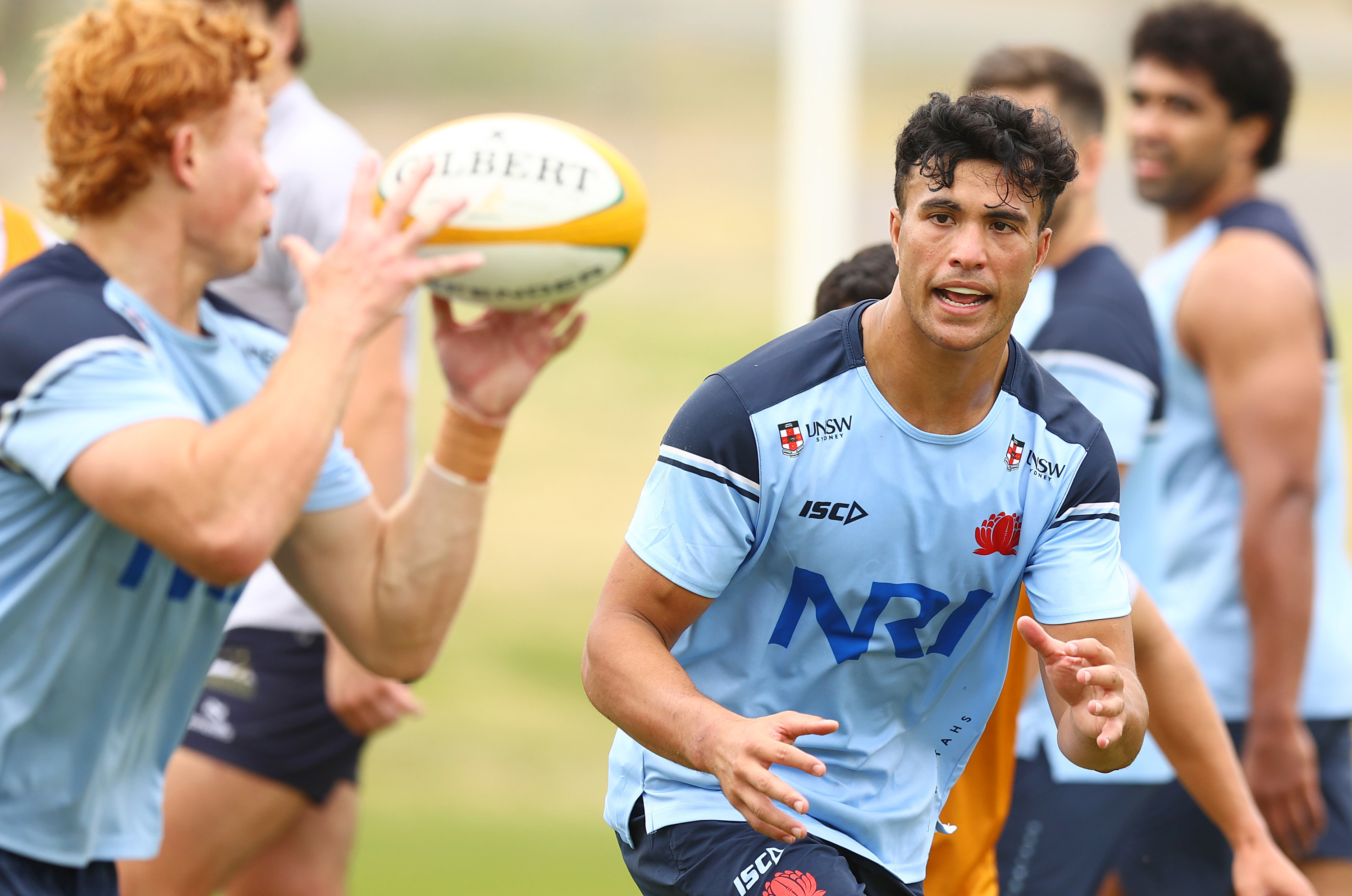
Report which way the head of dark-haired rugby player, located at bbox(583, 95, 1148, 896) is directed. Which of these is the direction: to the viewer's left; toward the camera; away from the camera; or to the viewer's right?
toward the camera

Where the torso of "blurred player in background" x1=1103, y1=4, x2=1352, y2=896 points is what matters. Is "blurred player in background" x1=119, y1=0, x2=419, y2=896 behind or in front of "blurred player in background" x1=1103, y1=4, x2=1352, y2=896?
in front

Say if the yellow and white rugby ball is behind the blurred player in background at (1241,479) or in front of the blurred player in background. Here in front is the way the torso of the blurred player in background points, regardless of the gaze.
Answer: in front

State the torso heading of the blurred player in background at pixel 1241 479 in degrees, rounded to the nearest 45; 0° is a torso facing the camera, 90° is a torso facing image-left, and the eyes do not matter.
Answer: approximately 90°

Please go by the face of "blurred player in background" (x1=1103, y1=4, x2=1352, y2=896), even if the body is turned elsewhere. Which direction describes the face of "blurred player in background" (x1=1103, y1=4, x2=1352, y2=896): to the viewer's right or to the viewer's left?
to the viewer's left

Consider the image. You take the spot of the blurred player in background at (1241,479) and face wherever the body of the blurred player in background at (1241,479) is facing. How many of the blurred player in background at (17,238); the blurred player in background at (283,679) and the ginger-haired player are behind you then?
0

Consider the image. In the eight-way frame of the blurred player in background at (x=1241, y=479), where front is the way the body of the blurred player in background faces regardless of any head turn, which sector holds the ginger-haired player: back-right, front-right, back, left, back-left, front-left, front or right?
front-left

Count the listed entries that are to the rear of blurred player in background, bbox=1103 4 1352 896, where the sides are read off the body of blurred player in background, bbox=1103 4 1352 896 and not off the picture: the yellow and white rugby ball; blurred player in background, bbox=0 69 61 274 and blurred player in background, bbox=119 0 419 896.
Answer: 0
